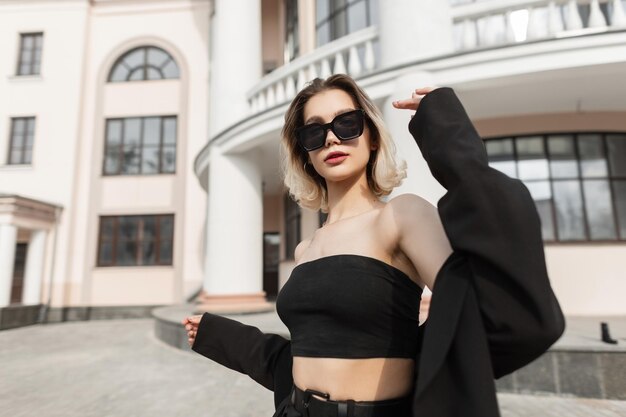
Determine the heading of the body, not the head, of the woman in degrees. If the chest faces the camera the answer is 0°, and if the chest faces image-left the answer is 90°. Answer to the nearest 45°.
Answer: approximately 45°
